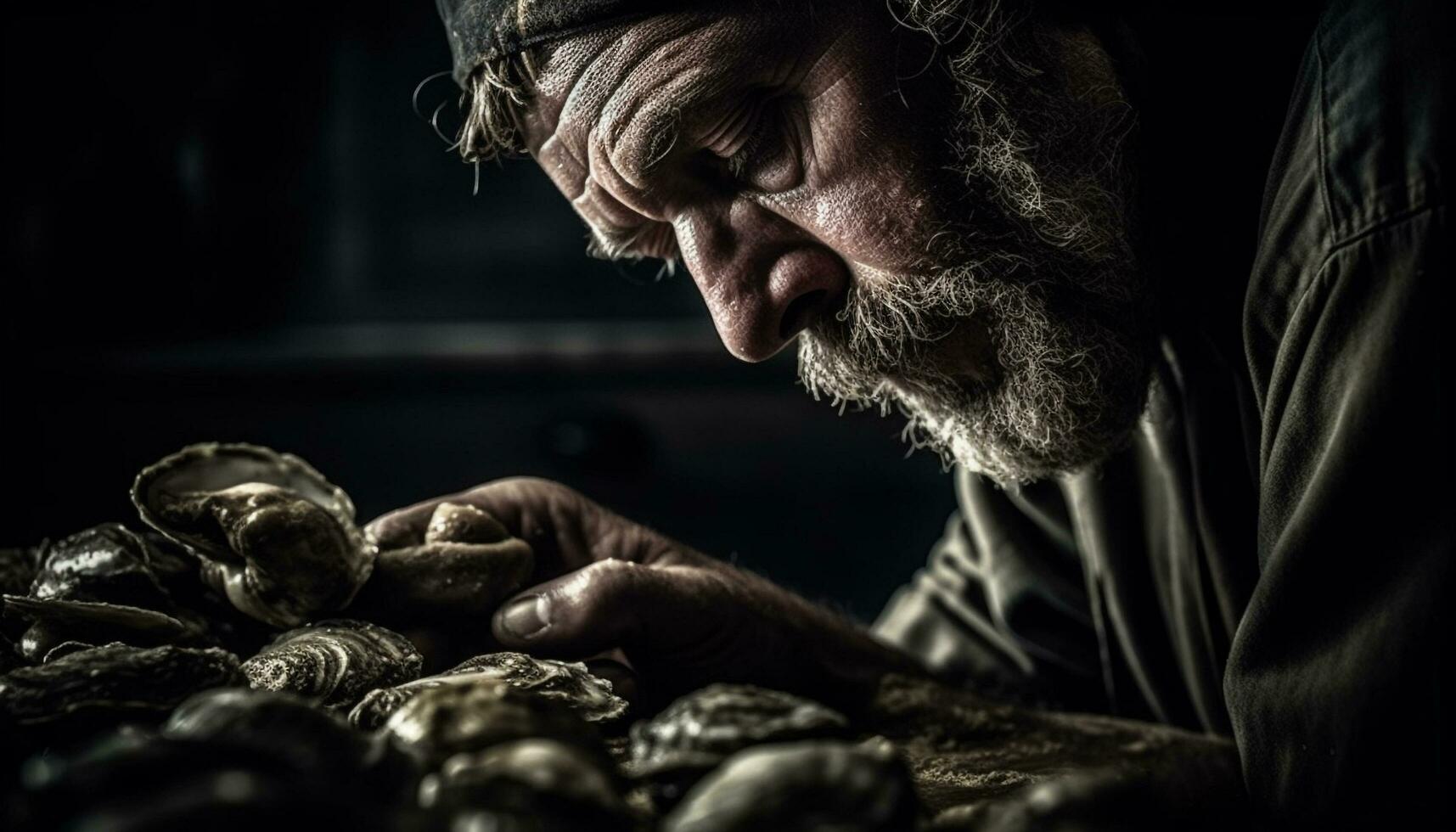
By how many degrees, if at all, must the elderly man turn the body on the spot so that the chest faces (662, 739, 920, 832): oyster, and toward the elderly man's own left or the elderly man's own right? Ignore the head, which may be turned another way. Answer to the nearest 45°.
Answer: approximately 45° to the elderly man's own left

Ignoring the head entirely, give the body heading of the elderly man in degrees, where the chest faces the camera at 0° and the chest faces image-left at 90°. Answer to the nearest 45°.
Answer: approximately 45°

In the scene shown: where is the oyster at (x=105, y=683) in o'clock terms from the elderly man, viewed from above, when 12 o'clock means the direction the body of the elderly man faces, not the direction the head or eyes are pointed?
The oyster is roughly at 12 o'clock from the elderly man.

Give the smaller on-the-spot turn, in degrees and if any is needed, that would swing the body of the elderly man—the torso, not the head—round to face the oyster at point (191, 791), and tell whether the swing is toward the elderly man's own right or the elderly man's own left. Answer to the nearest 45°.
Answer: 0° — they already face it
